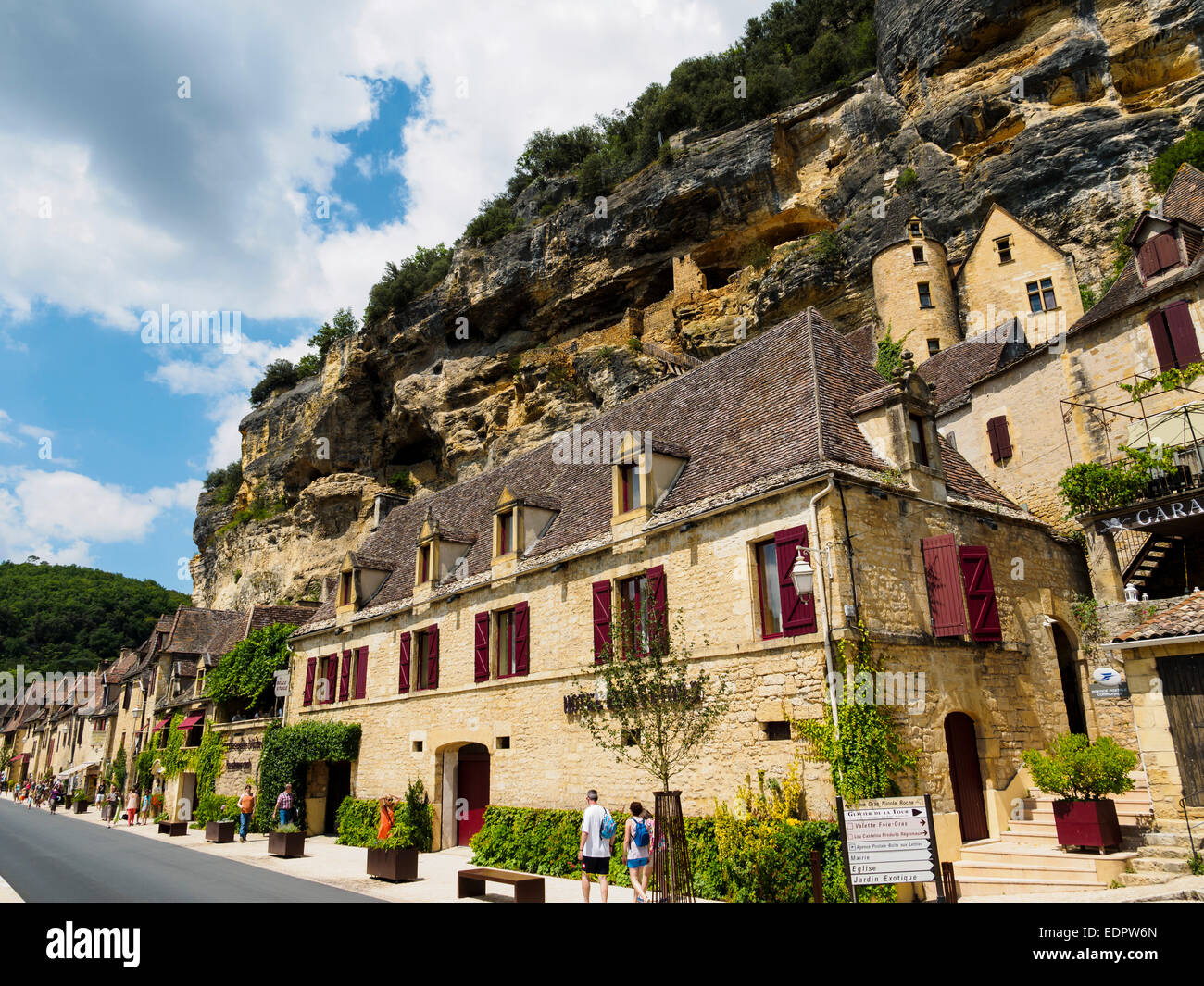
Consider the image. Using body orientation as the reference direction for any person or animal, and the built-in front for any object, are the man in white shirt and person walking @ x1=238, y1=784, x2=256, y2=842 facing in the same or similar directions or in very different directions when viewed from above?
very different directions

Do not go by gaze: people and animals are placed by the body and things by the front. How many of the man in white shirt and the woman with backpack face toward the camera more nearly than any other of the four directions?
0

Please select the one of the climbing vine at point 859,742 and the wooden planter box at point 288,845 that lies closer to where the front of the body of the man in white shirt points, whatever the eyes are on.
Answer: the wooden planter box

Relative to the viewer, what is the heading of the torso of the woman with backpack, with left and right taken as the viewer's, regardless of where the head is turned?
facing away from the viewer and to the left of the viewer

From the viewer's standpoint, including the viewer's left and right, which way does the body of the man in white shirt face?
facing away from the viewer and to the left of the viewer

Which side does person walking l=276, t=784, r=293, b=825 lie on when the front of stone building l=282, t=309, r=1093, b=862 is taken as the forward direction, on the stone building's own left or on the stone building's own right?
on the stone building's own right

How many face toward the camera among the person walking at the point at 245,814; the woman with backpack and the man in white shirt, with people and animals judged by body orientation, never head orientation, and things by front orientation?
1

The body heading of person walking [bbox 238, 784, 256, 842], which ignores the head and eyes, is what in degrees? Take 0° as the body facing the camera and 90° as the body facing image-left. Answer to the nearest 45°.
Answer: approximately 0°

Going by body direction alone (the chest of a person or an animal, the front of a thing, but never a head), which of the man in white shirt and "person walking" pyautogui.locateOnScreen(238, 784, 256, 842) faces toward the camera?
the person walking

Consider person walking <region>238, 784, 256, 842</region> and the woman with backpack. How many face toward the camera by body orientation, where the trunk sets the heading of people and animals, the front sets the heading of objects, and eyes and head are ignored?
1

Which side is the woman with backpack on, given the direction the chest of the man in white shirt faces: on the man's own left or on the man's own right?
on the man's own right

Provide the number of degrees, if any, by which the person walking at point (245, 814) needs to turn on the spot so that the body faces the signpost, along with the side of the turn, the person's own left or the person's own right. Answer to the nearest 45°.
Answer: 0° — they already face it

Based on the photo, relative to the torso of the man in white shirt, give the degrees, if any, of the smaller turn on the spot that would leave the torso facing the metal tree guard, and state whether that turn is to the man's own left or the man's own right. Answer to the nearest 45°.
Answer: approximately 90° to the man's own right

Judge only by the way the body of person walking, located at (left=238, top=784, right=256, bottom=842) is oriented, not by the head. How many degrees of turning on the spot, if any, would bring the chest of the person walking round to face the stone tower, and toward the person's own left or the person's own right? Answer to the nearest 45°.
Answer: approximately 90° to the person's own left

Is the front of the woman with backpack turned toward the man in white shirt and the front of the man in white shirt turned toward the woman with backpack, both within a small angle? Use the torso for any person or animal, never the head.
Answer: no

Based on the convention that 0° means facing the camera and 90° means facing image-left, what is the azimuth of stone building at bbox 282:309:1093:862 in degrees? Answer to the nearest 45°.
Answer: approximately 45°

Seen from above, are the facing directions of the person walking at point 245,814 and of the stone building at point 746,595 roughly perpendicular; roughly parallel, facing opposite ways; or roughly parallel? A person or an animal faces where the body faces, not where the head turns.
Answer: roughly perpendicular

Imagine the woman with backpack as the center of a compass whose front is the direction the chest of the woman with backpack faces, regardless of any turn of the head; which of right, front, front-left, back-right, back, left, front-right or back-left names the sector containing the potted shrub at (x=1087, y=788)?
back-right

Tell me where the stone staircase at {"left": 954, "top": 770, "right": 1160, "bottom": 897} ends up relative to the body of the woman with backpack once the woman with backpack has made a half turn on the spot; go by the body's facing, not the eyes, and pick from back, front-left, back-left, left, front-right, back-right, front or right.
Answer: front-left
